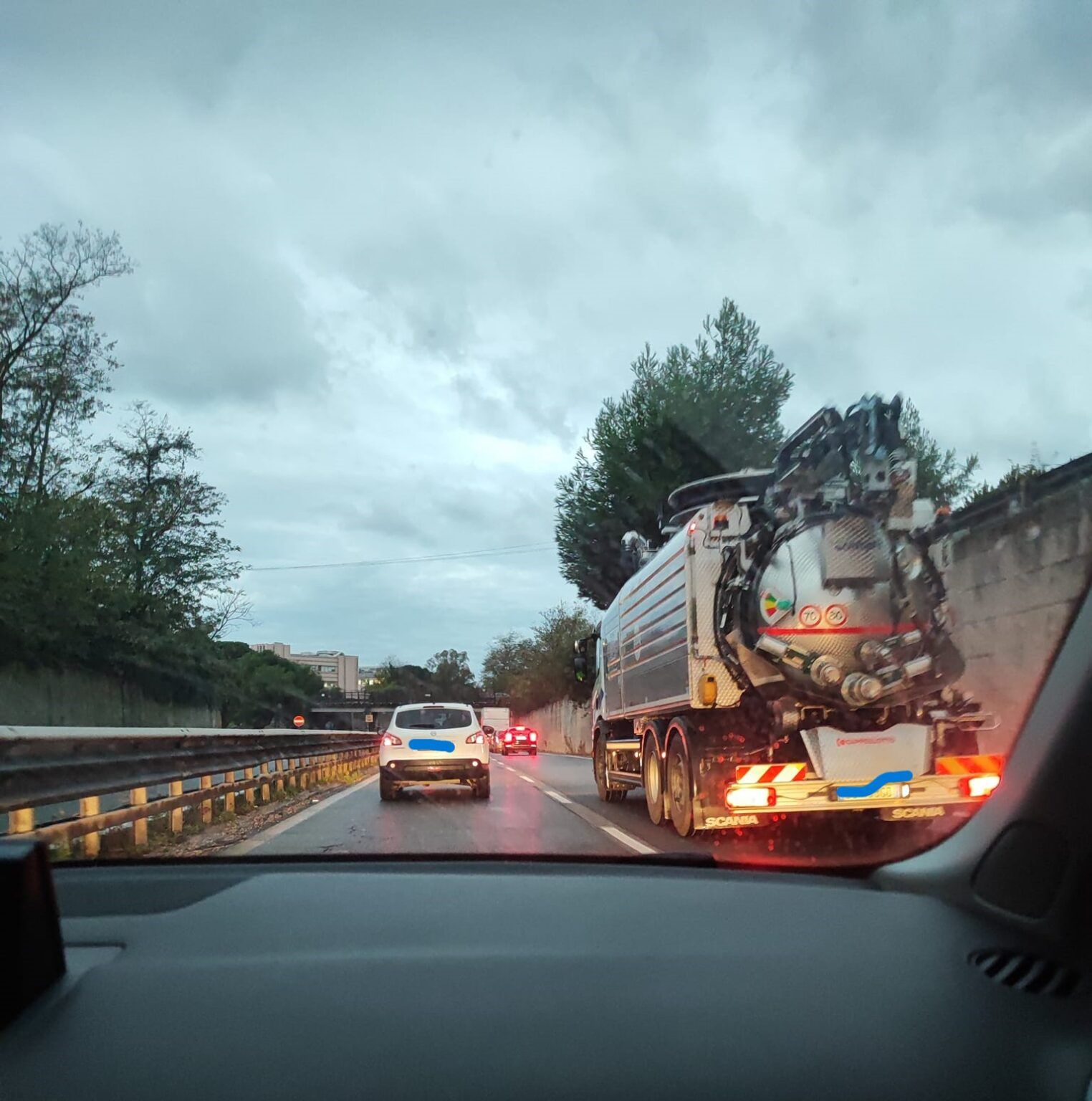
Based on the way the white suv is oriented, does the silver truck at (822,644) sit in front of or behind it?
behind

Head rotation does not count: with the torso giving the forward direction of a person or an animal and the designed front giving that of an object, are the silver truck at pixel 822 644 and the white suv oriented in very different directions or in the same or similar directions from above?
same or similar directions

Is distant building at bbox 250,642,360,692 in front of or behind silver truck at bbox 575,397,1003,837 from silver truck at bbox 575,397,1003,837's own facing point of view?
in front

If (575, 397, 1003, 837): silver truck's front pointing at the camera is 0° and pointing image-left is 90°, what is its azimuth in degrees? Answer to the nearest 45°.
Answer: approximately 135°

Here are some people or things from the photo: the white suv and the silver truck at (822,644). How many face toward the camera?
0

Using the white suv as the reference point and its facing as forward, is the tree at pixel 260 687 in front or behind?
in front

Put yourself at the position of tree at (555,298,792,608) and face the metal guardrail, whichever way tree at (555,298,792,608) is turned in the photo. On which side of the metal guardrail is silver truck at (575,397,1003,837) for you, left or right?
left

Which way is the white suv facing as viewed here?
away from the camera

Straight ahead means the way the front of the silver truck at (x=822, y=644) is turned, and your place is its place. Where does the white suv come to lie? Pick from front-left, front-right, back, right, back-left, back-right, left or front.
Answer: front
